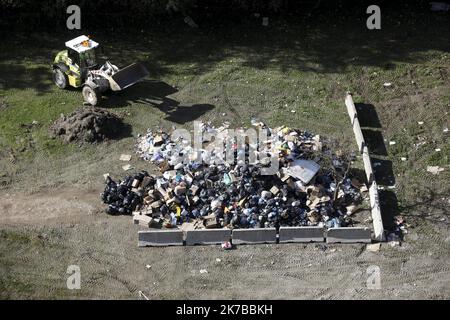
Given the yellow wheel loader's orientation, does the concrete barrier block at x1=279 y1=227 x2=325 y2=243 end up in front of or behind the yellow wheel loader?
in front

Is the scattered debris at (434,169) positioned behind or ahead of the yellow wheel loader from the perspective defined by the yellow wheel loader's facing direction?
ahead

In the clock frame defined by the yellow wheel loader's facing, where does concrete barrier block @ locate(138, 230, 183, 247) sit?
The concrete barrier block is roughly at 1 o'clock from the yellow wheel loader.

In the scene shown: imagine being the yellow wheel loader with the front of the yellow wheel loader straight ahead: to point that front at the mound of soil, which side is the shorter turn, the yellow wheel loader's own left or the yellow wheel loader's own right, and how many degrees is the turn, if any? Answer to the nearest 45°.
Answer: approximately 45° to the yellow wheel loader's own right

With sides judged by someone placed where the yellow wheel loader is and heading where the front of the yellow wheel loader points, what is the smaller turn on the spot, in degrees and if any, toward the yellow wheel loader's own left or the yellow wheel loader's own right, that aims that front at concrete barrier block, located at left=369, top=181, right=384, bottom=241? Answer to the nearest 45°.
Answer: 0° — it already faces it

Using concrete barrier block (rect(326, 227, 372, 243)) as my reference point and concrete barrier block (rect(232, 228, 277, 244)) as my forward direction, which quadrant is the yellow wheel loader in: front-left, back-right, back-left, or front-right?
front-right

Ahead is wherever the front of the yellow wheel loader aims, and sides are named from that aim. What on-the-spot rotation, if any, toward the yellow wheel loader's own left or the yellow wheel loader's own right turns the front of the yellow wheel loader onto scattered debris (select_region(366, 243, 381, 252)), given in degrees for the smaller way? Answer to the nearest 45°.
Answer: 0° — it already faces it

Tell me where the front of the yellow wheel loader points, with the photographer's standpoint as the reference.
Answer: facing the viewer and to the right of the viewer

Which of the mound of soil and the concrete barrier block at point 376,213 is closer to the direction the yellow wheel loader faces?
the concrete barrier block

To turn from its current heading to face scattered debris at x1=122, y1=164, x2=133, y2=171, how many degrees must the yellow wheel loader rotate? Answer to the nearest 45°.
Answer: approximately 45° to its right

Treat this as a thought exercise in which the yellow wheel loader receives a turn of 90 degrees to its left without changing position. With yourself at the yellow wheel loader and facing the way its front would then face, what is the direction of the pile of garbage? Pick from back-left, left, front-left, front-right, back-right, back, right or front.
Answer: right
